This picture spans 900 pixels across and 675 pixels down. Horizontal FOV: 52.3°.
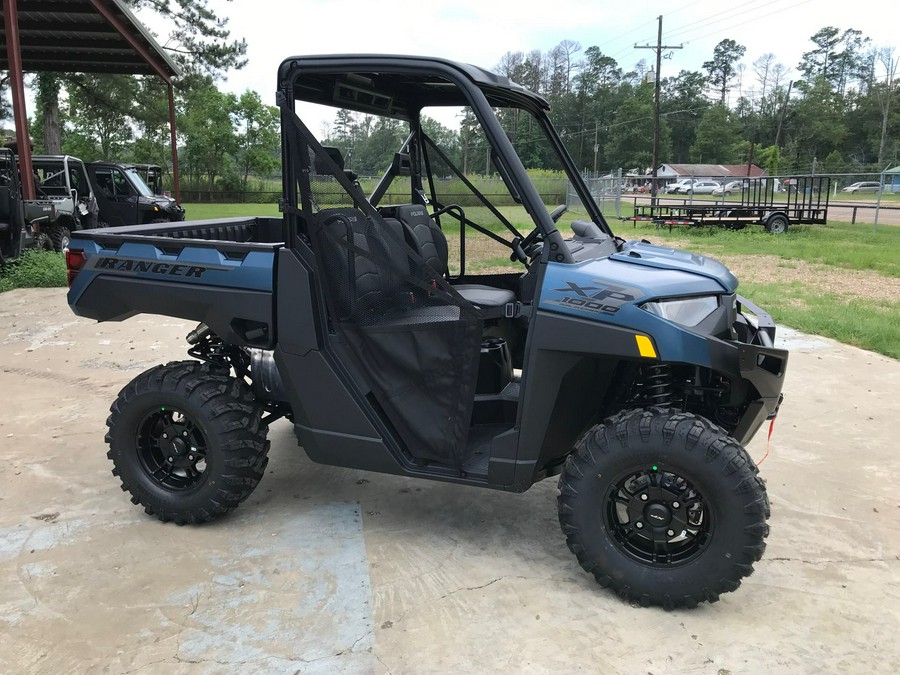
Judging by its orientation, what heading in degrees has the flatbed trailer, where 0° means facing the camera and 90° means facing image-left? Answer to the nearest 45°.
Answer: approximately 90°

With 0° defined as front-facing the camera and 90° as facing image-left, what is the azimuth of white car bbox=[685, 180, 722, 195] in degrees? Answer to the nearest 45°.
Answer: approximately 90°

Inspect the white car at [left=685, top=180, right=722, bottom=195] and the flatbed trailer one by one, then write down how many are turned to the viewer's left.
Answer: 2

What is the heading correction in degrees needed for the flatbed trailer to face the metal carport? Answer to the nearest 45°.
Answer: approximately 45° to its left
